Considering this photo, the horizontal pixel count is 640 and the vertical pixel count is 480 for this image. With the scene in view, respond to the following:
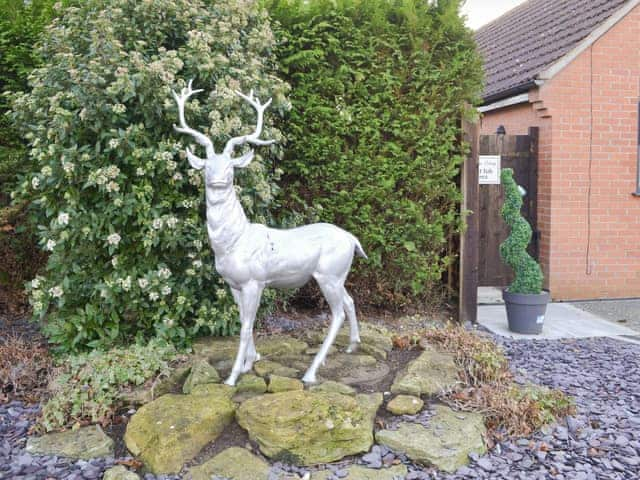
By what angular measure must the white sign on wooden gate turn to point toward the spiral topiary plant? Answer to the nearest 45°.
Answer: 0° — it already faces it

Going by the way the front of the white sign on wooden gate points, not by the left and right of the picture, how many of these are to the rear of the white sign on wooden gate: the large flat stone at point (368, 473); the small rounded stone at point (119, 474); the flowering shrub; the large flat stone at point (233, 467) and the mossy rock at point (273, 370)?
0

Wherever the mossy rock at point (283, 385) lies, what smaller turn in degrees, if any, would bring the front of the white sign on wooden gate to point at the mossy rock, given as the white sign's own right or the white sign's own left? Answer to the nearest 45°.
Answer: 0° — it already faces it

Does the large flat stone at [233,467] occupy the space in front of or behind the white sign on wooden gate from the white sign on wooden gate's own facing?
in front

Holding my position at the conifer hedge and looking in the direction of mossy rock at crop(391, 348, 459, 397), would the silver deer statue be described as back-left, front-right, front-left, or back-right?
front-right

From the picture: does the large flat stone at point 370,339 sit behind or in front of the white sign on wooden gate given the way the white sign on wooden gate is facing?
in front

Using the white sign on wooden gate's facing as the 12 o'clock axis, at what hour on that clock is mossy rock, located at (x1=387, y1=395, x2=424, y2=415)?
The mossy rock is roughly at 12 o'clock from the white sign on wooden gate.

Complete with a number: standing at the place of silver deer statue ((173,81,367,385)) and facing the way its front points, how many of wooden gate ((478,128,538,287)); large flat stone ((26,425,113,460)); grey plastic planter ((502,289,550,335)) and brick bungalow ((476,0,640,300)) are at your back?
3

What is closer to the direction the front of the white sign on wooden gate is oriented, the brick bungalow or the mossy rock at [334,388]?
the mossy rock

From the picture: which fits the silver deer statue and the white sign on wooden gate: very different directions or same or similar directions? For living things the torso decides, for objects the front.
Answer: same or similar directions

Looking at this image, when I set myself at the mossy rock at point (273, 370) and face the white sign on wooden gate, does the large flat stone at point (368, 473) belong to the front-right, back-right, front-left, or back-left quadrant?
back-right

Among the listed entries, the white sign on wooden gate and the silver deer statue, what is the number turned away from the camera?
0

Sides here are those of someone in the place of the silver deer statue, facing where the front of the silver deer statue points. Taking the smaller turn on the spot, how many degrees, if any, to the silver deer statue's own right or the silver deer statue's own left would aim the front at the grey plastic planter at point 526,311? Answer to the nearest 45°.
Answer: approximately 180°

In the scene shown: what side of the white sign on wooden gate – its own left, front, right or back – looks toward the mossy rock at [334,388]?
front

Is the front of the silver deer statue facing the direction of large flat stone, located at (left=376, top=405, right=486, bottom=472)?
no

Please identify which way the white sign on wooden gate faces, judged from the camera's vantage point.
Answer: facing the viewer

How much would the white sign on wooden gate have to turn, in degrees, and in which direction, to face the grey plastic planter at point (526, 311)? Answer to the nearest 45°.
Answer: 0° — it already faces it

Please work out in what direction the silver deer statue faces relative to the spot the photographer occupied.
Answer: facing the viewer and to the left of the viewer
